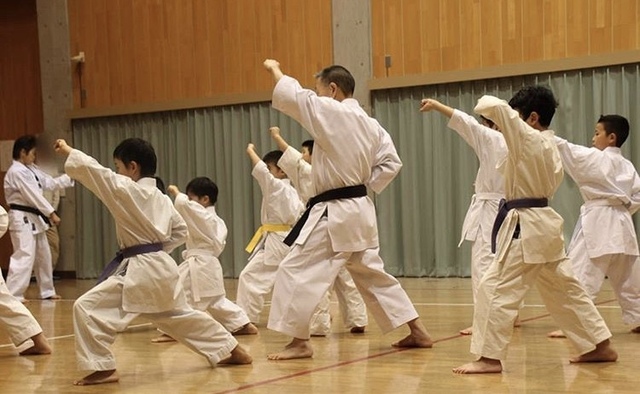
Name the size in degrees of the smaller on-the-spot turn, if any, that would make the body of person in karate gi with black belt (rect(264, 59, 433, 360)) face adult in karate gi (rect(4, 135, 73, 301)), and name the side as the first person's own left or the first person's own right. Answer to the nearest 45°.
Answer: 0° — they already face them

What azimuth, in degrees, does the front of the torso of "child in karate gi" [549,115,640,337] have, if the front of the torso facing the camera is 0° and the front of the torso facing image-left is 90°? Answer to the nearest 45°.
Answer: approximately 135°

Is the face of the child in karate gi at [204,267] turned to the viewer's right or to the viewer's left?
to the viewer's left

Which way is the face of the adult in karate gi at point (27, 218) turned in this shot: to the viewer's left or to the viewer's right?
to the viewer's right

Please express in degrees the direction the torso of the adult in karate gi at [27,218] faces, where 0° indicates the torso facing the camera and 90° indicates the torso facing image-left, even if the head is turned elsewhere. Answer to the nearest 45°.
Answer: approximately 270°

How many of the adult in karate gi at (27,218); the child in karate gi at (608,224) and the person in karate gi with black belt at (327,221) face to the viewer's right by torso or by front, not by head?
1

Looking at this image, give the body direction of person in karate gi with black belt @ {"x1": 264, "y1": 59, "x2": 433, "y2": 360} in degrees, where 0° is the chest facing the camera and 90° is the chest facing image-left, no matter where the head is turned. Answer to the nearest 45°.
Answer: approximately 135°

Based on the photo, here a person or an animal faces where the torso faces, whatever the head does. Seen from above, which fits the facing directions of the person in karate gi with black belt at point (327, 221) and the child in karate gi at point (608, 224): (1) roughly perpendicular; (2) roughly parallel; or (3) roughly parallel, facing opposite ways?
roughly parallel

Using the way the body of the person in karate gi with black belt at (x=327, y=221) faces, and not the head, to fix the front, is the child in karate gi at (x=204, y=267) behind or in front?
in front

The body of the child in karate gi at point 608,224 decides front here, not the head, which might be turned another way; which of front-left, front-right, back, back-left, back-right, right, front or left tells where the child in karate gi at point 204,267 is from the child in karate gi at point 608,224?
front-left

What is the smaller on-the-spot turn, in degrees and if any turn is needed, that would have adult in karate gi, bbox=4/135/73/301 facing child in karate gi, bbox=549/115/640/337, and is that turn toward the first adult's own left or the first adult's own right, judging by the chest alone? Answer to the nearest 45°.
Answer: approximately 45° to the first adult's own right

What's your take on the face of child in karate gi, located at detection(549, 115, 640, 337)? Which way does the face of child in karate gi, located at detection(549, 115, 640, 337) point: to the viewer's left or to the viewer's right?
to the viewer's left

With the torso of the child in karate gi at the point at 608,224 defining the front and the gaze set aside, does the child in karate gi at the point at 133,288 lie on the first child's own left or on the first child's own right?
on the first child's own left

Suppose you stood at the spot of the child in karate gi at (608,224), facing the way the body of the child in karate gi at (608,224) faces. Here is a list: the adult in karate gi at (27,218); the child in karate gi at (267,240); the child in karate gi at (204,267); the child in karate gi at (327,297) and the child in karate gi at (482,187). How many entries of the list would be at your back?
0

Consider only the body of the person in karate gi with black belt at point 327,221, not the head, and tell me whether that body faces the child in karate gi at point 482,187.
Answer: no

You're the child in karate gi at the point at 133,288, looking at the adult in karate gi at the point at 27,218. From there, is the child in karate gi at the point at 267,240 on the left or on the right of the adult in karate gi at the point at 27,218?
right
